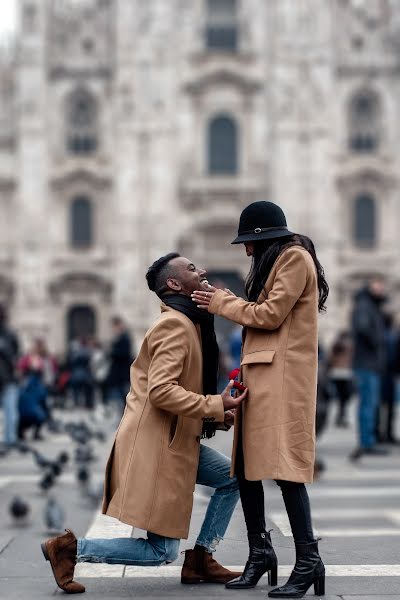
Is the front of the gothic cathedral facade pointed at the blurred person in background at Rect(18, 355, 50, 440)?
yes

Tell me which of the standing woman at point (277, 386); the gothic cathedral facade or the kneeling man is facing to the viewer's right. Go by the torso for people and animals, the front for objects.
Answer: the kneeling man

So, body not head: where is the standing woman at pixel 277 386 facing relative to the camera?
to the viewer's left

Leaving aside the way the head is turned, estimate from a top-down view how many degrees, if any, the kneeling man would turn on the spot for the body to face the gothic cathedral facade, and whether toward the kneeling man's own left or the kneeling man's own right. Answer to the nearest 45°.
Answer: approximately 90° to the kneeling man's own left

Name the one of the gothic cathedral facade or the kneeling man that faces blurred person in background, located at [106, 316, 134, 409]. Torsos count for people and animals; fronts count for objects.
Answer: the gothic cathedral facade

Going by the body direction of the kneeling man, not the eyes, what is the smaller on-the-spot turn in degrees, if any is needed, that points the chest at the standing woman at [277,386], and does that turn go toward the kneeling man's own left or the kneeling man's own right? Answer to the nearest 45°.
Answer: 0° — they already face them

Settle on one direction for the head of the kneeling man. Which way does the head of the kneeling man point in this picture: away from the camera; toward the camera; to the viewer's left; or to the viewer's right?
to the viewer's right

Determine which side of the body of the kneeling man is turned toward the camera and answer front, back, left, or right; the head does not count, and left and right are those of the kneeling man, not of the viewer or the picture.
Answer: right

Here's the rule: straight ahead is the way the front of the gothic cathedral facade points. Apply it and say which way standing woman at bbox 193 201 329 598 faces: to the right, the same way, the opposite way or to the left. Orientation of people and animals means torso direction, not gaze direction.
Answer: to the right
